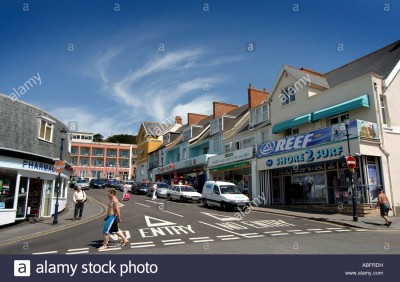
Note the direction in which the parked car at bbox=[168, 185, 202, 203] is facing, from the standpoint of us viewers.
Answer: facing the viewer and to the right of the viewer

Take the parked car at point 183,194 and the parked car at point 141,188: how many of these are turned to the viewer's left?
0

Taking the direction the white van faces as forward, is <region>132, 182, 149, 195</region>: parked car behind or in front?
behind

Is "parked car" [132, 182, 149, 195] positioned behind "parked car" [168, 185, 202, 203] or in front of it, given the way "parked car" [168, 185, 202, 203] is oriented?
behind
